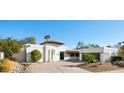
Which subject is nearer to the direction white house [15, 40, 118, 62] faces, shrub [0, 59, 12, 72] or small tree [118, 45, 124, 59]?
the shrub

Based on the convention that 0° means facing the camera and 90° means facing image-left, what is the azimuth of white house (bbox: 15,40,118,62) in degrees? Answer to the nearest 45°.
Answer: approximately 0°

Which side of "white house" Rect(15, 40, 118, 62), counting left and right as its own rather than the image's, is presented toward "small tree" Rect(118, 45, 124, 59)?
left

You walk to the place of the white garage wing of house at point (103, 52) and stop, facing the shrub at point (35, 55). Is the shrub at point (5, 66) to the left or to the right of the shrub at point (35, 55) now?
left
